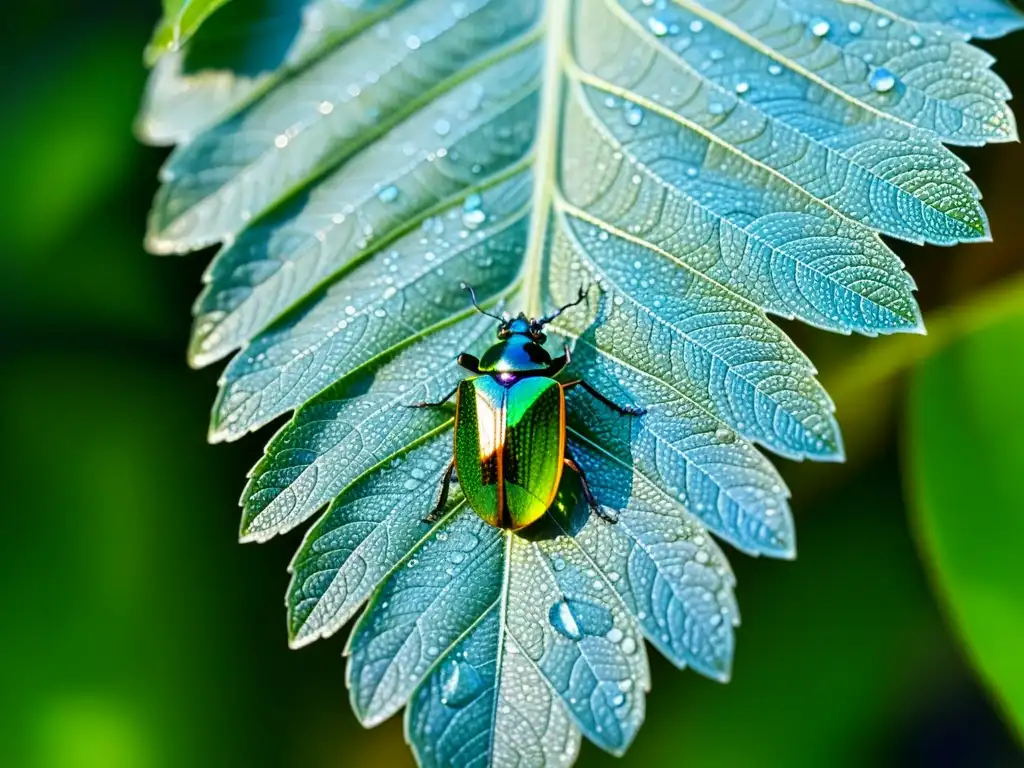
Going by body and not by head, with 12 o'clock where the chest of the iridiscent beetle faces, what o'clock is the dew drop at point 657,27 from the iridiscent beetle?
The dew drop is roughly at 1 o'clock from the iridiscent beetle.

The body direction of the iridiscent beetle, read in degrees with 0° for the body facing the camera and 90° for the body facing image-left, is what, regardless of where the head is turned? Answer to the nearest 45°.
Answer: approximately 180°

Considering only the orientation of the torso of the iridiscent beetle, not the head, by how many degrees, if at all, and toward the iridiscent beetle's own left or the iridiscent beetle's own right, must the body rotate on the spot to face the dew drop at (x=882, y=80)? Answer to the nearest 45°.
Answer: approximately 45° to the iridiscent beetle's own right

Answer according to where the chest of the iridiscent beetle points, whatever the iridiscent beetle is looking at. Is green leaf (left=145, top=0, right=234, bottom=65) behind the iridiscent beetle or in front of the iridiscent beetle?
in front

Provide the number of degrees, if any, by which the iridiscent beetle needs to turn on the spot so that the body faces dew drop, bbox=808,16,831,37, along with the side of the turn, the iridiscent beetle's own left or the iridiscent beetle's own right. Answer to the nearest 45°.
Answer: approximately 45° to the iridiscent beetle's own right

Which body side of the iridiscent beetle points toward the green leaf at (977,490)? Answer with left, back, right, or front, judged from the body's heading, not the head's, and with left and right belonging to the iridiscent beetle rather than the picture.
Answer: right
